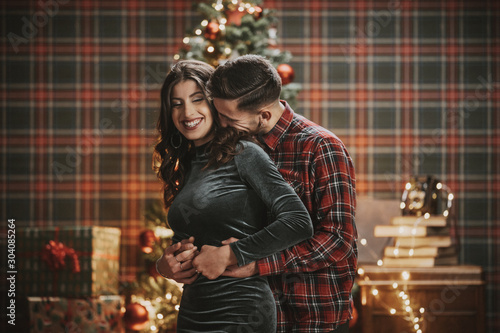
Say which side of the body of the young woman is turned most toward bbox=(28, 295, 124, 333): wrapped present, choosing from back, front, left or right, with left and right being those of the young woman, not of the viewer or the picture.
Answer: right

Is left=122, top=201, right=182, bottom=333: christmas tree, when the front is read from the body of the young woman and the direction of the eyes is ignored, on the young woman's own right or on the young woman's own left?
on the young woman's own right

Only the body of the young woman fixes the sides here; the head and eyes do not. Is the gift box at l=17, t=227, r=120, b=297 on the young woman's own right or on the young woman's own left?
on the young woman's own right

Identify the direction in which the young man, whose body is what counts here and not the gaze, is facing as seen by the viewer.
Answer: to the viewer's left

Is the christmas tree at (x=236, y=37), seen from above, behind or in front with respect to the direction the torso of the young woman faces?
behind

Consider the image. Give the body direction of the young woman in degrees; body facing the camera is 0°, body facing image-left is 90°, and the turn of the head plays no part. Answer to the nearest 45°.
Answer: approximately 45°
